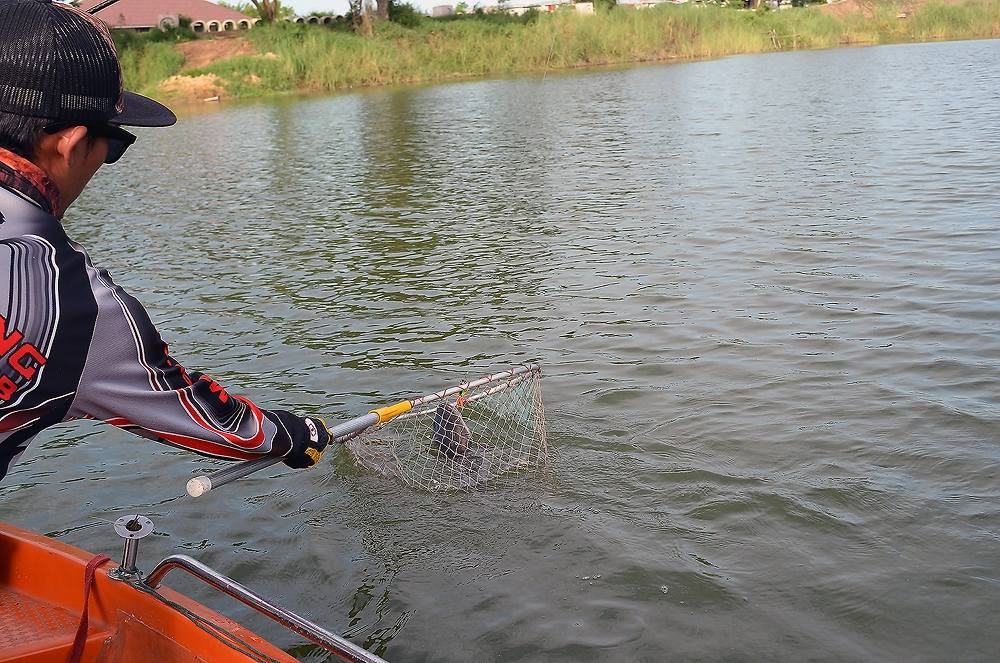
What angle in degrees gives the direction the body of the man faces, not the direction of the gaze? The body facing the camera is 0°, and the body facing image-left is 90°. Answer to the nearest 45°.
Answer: approximately 225°
